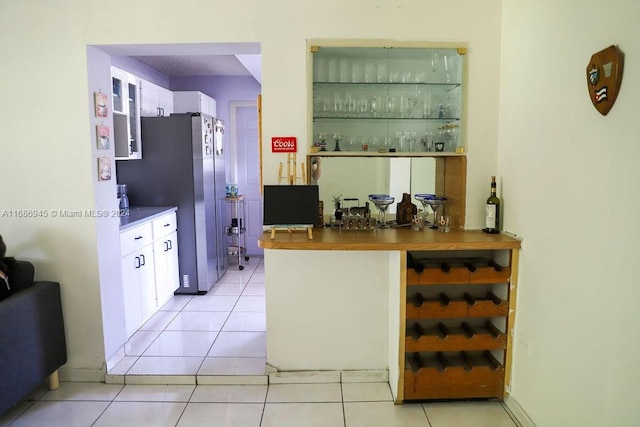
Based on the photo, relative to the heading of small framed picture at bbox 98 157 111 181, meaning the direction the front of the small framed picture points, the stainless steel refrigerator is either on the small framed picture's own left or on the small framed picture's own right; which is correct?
on the small framed picture's own left

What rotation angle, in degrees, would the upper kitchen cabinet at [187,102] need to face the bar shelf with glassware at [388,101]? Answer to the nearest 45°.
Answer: approximately 45° to its right

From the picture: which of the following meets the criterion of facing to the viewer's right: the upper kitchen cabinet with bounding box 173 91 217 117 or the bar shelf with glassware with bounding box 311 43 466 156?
the upper kitchen cabinet

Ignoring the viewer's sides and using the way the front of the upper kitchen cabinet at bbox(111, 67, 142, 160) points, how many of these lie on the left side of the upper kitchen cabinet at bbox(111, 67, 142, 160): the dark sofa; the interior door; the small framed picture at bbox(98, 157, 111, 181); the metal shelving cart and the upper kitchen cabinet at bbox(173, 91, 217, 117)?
3

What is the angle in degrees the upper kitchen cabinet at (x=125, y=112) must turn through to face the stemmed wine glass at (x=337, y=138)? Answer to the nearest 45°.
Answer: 0° — it already faces it

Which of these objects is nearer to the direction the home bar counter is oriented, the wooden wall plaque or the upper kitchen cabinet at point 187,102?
the wooden wall plaque

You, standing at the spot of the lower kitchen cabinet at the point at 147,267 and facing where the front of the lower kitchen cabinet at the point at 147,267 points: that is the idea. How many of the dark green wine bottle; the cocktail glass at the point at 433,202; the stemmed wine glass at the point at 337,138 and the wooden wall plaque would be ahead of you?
4

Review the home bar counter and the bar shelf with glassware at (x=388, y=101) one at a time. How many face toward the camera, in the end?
2

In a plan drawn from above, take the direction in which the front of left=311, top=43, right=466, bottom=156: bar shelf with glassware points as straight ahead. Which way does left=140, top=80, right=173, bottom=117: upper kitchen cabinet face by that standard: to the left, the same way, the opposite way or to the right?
to the left

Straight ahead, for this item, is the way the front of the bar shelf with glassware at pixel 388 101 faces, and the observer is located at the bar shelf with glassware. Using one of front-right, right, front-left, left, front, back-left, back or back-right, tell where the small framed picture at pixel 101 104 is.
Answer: right

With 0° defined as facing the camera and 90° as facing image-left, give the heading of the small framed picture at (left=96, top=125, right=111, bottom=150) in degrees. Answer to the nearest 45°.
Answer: approximately 315°

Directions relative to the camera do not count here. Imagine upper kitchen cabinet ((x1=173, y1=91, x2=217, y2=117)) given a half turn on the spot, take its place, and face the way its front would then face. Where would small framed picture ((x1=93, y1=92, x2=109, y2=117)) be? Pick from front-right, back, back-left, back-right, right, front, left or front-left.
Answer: left

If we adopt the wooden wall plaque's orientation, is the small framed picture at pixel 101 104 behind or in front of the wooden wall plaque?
in front
